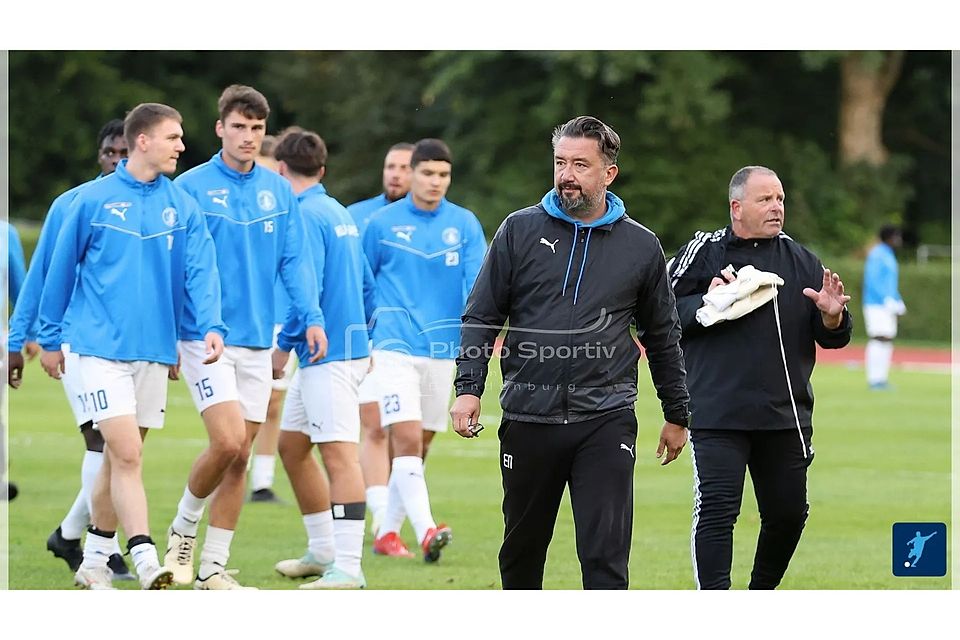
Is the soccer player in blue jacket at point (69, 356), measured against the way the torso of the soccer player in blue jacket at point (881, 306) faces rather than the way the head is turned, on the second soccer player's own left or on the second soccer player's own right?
on the second soccer player's own right

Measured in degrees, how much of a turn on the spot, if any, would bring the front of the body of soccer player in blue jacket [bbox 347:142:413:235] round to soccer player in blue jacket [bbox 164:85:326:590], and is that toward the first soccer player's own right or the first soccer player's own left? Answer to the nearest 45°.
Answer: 0° — they already face them

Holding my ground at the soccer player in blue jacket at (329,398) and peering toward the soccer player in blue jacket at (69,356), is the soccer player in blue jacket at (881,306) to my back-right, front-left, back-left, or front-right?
back-right

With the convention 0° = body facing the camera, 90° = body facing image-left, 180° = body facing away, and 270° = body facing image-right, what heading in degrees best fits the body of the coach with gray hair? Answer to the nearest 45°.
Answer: approximately 315°
